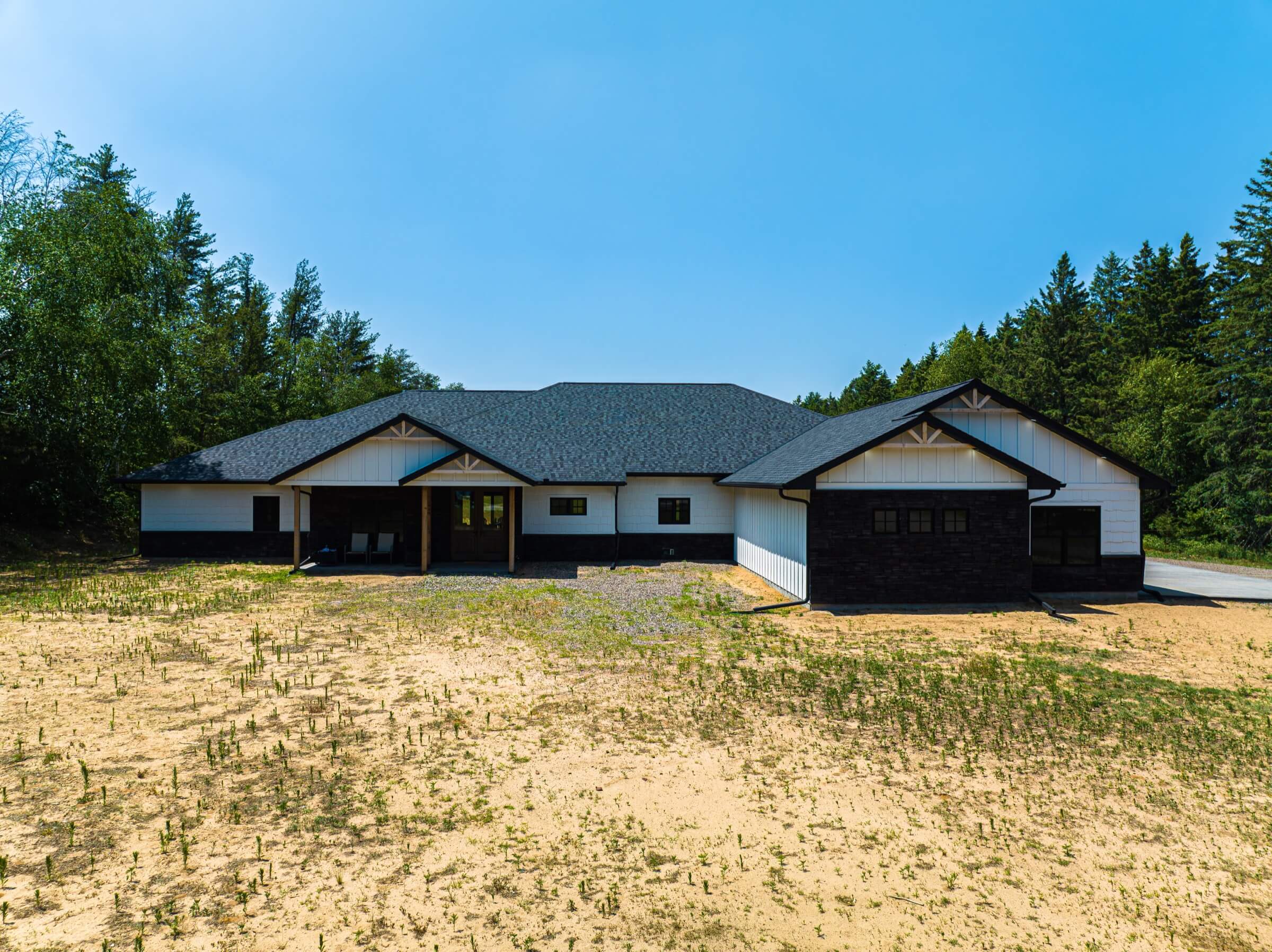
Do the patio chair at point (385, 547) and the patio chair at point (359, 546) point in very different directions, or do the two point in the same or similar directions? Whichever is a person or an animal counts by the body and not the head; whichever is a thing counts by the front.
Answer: same or similar directions

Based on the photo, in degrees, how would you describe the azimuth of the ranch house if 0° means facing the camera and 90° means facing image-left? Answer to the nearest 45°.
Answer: approximately 0°

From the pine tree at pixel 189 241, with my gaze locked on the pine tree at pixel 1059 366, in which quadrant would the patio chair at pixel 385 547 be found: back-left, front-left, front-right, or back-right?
front-right

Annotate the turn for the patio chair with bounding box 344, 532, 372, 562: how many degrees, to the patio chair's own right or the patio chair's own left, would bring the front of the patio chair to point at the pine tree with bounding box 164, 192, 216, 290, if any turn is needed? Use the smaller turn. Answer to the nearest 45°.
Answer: approximately 135° to the patio chair's own right

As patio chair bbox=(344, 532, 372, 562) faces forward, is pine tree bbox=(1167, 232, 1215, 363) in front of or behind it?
behind

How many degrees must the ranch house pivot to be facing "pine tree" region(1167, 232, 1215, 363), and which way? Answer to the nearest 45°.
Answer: approximately 135° to its left

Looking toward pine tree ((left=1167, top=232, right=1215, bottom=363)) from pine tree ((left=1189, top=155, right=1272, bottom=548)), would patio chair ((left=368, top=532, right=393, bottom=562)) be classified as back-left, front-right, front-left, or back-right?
back-left

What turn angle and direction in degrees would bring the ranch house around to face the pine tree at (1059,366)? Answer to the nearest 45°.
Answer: approximately 135° to its left

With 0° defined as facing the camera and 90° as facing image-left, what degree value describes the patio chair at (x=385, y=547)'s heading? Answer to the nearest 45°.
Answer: approximately 45°

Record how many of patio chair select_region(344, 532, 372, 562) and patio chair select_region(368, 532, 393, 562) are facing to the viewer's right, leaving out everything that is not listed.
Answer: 0

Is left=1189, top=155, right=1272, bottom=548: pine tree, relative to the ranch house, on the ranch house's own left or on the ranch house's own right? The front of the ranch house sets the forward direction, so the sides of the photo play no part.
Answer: on the ranch house's own left
